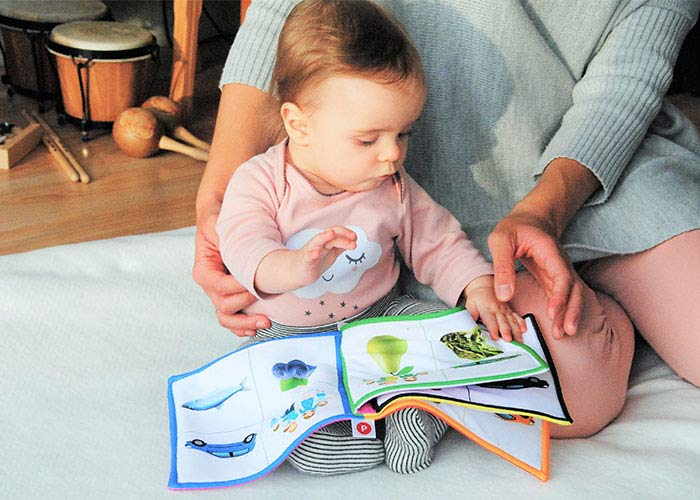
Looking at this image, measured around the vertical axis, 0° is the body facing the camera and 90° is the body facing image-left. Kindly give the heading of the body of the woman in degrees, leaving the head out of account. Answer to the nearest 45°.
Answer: approximately 0°

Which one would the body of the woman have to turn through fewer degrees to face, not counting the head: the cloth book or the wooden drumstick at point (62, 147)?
the cloth book

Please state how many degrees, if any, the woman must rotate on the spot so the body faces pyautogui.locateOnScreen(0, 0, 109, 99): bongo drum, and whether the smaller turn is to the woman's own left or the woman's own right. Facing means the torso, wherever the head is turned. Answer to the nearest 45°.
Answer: approximately 135° to the woman's own right

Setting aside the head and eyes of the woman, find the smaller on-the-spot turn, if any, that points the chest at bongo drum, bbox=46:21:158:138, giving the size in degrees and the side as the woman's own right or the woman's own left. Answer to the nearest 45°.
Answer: approximately 135° to the woman's own right

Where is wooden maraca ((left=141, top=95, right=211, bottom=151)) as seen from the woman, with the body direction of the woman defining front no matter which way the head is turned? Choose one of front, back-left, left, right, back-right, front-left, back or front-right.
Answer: back-right

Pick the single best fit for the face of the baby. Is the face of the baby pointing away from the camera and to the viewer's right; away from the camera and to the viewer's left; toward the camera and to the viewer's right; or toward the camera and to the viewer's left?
toward the camera and to the viewer's right
